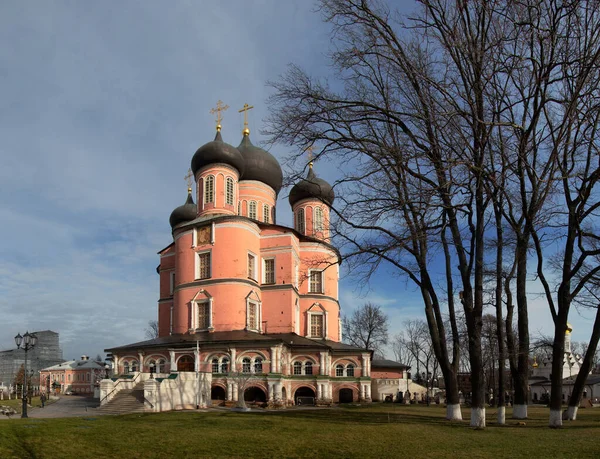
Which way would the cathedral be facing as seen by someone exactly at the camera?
facing the viewer and to the left of the viewer
